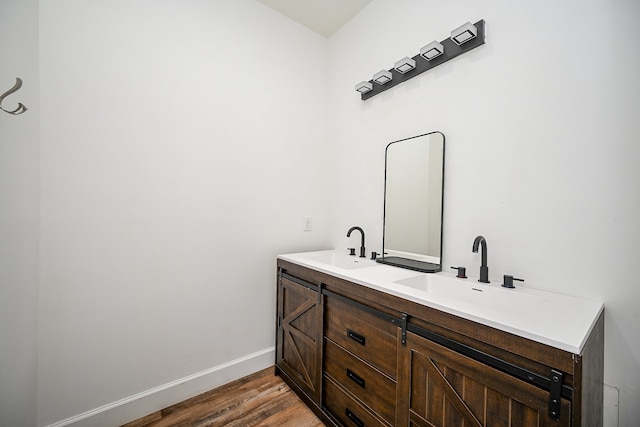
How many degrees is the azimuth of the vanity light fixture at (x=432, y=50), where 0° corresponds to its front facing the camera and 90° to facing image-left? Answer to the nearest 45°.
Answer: approximately 45°

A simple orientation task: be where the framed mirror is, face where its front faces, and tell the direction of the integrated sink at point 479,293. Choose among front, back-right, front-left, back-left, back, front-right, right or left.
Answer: left

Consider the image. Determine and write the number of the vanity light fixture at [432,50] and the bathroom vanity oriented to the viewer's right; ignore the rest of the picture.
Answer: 0

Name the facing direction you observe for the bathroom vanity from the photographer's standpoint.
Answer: facing the viewer and to the left of the viewer
